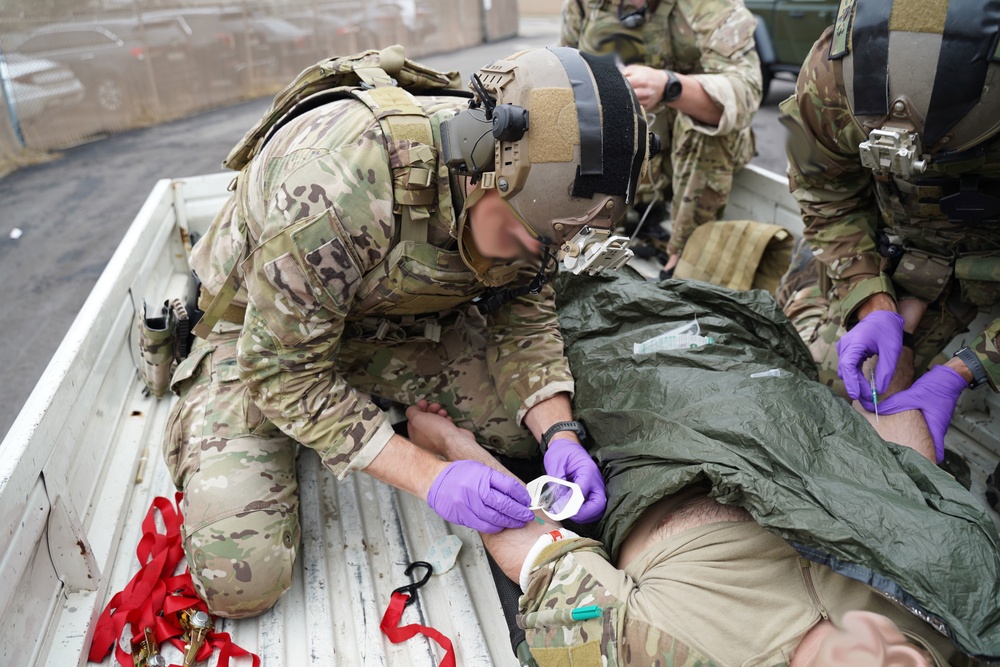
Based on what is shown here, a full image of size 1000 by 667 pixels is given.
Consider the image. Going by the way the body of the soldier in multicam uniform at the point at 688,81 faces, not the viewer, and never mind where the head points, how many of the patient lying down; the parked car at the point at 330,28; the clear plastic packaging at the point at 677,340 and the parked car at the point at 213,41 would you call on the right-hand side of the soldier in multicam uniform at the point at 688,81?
2

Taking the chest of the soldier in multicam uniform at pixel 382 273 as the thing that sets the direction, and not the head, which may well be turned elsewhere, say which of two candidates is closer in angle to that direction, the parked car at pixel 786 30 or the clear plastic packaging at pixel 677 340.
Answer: the clear plastic packaging

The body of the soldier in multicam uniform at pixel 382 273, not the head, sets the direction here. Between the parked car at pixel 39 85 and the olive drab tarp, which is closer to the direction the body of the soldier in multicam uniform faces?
the olive drab tarp

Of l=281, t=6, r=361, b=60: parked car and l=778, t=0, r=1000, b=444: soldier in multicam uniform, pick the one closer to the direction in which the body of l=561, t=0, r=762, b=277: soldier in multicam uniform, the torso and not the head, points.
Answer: the soldier in multicam uniform

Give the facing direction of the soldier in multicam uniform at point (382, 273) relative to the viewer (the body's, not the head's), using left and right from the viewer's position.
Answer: facing the viewer and to the right of the viewer

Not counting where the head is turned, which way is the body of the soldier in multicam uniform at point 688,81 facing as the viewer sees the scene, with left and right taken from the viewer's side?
facing the viewer and to the left of the viewer

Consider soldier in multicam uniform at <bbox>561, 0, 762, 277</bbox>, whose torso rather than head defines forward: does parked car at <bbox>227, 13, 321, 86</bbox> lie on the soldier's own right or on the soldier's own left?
on the soldier's own right

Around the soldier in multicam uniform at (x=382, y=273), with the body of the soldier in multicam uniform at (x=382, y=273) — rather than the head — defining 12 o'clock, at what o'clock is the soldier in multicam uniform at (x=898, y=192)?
the soldier in multicam uniform at (x=898, y=192) is roughly at 10 o'clock from the soldier in multicam uniform at (x=382, y=273).

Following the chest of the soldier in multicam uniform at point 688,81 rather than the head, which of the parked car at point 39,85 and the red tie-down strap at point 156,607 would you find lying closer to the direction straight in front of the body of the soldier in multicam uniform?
the red tie-down strap

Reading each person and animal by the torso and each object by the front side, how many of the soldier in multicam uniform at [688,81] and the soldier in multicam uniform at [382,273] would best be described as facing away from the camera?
0

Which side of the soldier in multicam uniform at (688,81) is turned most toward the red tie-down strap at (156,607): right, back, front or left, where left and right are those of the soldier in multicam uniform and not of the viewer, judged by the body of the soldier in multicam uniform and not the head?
front

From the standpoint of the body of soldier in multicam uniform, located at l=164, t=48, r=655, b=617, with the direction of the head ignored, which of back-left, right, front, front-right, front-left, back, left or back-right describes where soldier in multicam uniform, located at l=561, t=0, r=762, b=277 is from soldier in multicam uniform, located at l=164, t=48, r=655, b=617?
left

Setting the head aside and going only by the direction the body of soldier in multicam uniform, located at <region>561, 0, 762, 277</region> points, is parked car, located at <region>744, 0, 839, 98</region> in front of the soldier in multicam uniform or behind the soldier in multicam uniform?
behind

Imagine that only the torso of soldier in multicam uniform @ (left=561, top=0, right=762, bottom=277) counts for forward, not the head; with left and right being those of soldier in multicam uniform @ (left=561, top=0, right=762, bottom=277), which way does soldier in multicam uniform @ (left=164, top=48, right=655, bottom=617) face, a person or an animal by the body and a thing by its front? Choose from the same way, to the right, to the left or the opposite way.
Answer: to the left

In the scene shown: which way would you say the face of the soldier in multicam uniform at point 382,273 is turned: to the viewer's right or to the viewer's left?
to the viewer's right

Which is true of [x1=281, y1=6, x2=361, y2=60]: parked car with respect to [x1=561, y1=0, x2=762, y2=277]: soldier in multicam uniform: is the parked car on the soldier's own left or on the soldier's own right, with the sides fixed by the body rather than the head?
on the soldier's own right
